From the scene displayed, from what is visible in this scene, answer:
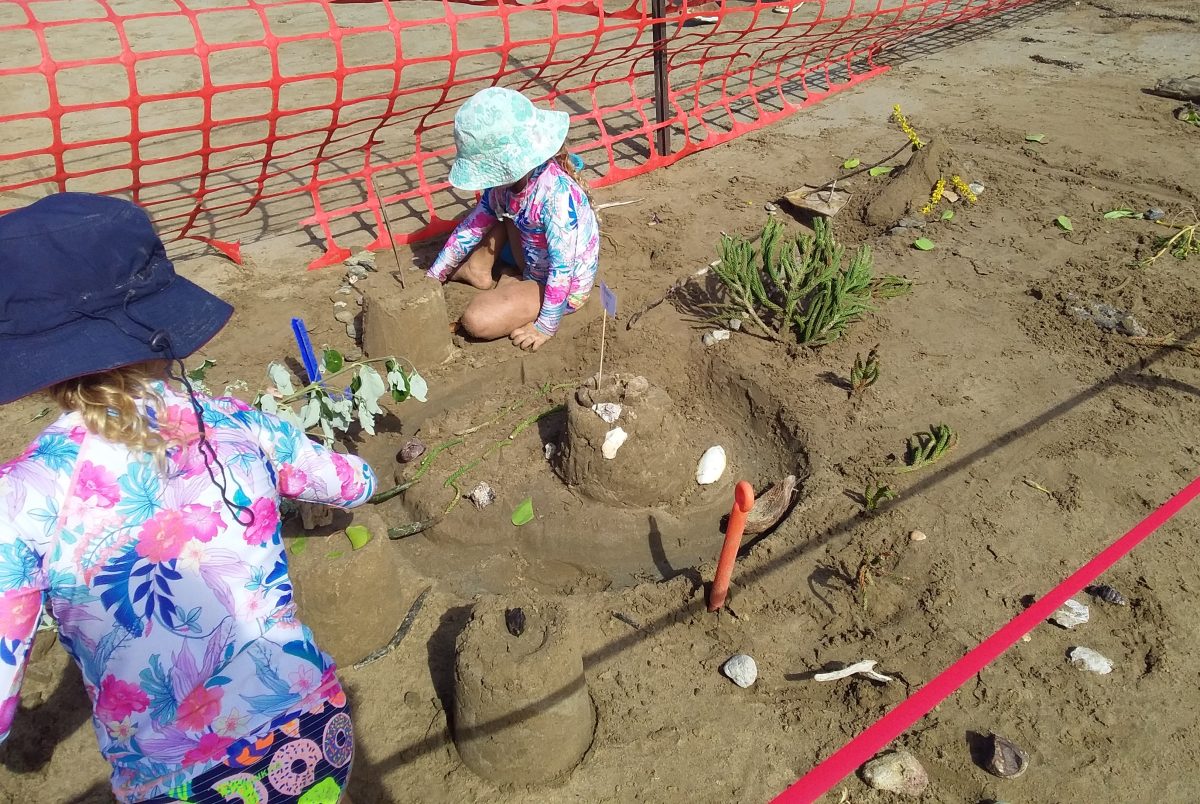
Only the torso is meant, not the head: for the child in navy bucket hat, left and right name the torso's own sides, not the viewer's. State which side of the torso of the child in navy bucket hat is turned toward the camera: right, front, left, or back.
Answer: back

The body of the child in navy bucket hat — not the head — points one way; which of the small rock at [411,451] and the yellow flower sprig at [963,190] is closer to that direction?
the small rock

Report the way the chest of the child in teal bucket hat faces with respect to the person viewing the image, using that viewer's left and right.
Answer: facing the viewer and to the left of the viewer

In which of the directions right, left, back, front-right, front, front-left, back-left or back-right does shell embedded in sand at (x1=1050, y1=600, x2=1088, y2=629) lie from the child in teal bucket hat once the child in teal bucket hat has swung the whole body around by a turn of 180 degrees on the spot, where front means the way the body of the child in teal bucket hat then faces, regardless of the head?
right

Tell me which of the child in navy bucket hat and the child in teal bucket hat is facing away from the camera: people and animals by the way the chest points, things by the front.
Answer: the child in navy bucket hat

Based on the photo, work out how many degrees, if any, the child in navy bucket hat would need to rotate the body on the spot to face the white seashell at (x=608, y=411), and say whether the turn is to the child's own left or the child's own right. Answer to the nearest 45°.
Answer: approximately 45° to the child's own right

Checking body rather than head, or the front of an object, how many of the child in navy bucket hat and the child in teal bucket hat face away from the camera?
1

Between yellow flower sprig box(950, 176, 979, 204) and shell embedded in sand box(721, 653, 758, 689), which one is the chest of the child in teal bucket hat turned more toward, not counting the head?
the shell embedded in sand

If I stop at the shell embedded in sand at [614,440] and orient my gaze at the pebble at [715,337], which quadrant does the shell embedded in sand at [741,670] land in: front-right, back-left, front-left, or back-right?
back-right

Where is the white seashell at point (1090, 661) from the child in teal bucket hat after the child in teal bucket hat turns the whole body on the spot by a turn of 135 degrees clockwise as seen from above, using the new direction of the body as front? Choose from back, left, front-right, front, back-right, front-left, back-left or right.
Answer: back-right

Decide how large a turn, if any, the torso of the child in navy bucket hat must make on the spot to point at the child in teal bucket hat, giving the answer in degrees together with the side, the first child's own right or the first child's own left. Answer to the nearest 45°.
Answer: approximately 45° to the first child's own right

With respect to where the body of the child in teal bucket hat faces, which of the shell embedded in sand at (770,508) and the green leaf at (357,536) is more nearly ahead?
the green leaf

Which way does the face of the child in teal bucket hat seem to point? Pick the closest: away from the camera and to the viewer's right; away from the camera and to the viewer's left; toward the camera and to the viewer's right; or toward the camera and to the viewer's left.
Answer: toward the camera and to the viewer's left

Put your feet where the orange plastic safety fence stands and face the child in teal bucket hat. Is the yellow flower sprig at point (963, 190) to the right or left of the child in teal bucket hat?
left

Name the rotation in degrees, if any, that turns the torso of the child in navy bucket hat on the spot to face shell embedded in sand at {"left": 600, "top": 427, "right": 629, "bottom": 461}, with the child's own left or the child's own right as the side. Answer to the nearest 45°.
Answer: approximately 45° to the child's own right
